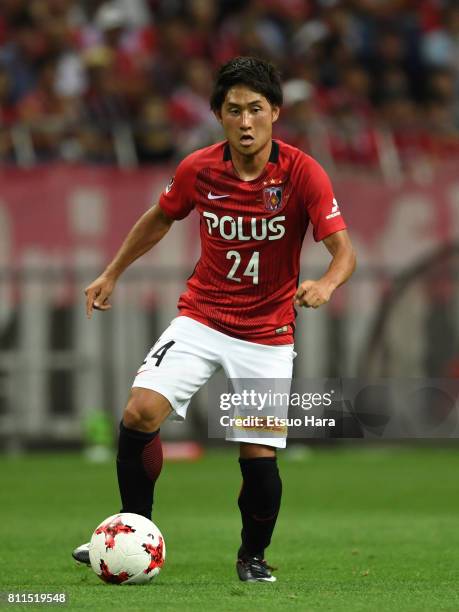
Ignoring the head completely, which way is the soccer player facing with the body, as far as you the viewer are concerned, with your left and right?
facing the viewer

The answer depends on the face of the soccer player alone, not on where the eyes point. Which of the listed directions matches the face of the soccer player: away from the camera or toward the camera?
toward the camera
